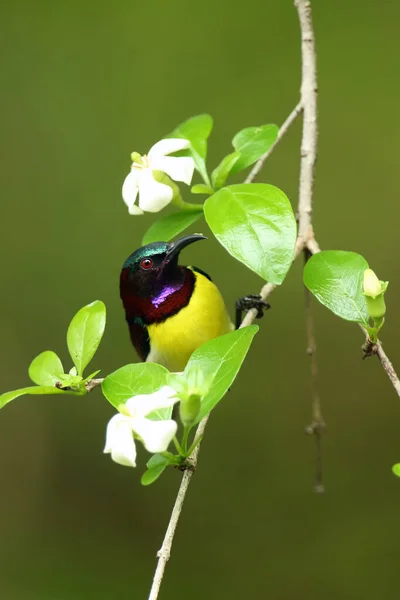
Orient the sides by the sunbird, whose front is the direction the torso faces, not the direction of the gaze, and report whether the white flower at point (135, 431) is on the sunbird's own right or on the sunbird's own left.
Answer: on the sunbird's own right

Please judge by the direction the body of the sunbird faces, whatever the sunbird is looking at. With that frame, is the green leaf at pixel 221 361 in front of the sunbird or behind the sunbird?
in front

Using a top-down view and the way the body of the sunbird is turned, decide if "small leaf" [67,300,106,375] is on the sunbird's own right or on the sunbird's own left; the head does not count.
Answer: on the sunbird's own right

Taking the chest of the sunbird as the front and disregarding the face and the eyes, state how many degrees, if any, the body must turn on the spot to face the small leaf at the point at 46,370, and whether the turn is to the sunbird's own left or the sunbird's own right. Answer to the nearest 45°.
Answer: approximately 45° to the sunbird's own right

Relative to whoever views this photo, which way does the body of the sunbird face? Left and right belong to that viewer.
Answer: facing the viewer and to the right of the viewer
